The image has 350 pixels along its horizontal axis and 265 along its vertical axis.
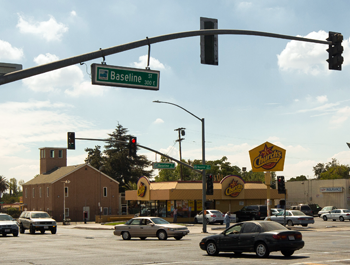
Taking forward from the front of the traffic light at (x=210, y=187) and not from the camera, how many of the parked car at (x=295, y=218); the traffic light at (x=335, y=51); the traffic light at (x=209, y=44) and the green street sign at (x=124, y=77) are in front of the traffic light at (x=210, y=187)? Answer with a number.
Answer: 3

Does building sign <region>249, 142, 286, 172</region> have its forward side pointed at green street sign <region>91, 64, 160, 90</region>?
yes

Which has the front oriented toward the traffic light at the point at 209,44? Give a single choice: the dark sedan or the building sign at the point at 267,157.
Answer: the building sign

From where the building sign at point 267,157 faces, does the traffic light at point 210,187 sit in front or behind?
in front

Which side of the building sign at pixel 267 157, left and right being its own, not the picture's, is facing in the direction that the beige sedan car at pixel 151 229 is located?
front
